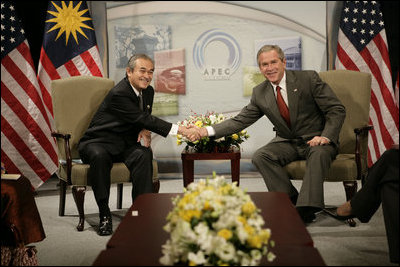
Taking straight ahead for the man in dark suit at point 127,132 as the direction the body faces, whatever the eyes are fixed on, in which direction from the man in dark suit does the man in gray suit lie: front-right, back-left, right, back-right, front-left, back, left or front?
front-left

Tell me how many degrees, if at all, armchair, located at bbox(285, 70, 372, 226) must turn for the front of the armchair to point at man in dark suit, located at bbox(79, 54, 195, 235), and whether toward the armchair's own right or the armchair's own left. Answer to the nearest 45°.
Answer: approximately 45° to the armchair's own right

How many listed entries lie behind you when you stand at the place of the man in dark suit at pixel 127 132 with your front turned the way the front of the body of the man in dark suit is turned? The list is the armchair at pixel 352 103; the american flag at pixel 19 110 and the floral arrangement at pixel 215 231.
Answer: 1

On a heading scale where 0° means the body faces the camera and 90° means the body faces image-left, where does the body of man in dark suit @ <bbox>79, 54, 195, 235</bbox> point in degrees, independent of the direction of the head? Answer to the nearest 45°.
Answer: approximately 315°

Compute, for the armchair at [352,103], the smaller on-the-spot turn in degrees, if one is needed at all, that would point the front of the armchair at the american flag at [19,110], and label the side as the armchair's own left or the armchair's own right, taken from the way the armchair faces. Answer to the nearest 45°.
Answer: approximately 45° to the armchair's own right

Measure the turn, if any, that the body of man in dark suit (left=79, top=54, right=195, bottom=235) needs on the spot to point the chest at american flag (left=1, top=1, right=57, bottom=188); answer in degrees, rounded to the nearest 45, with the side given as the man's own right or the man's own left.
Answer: approximately 180°

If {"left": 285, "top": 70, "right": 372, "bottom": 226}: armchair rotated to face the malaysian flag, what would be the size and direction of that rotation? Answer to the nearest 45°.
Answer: approximately 45° to its right

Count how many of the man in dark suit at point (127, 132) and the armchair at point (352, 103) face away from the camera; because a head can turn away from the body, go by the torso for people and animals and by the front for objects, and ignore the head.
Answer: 0

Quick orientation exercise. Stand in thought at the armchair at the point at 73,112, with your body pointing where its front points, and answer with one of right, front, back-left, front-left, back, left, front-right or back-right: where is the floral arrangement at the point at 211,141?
front-left

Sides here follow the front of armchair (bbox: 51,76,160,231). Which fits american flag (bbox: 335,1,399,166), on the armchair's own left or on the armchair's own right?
on the armchair's own left

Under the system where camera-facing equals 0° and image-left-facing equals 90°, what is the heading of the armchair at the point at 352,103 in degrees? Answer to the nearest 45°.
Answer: approximately 45°

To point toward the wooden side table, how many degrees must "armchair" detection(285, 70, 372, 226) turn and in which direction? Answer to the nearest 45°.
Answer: approximately 45° to its right
